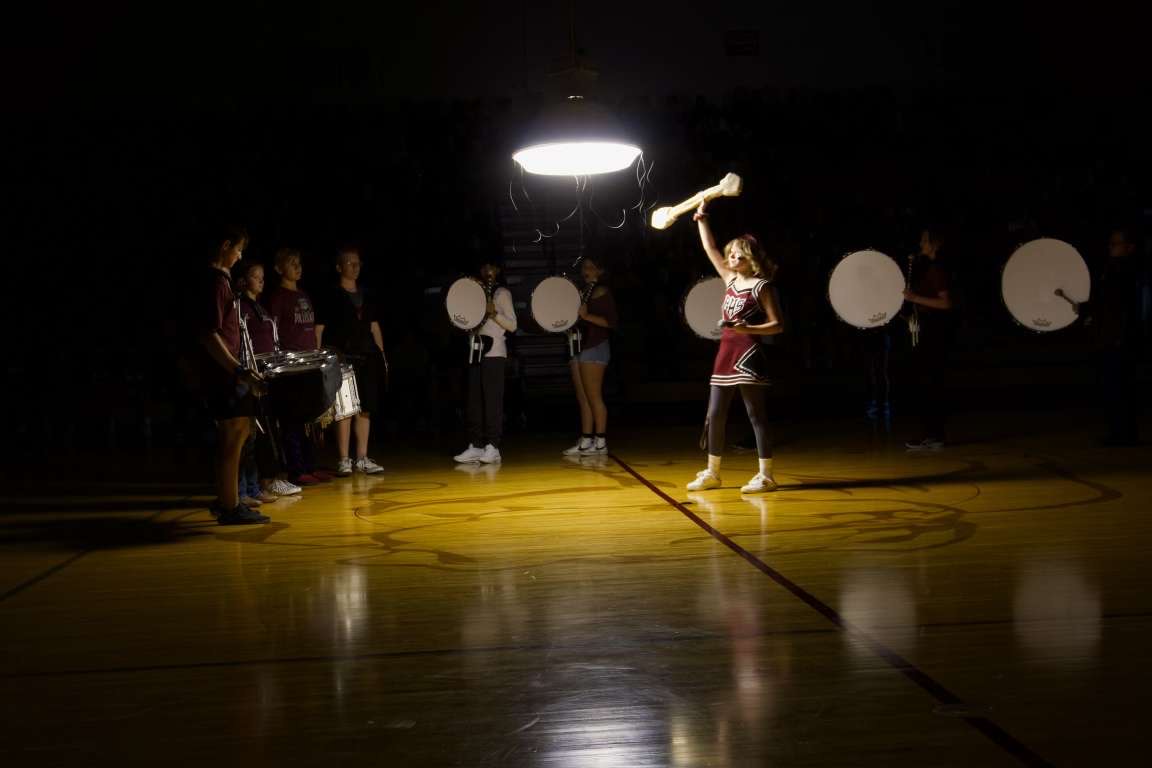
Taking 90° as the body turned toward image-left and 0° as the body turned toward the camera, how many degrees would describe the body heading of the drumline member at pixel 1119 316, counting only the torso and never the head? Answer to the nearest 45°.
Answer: approximately 90°

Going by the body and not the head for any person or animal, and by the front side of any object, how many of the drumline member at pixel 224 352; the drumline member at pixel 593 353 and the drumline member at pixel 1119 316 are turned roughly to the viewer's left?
2

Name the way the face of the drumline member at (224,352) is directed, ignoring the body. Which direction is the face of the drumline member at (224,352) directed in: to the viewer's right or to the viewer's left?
to the viewer's right

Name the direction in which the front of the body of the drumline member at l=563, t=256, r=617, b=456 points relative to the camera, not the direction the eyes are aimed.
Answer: to the viewer's left

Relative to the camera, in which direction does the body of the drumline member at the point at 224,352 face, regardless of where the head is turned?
to the viewer's right

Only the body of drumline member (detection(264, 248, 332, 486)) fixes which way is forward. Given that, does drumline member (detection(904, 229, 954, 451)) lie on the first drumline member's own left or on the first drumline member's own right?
on the first drumline member's own left

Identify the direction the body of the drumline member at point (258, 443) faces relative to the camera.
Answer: to the viewer's right

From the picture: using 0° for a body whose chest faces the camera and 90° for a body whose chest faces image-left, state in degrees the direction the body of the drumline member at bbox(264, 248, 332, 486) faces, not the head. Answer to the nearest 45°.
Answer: approximately 315°

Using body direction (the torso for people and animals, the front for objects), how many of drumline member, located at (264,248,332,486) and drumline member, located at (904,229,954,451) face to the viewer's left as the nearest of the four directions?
1

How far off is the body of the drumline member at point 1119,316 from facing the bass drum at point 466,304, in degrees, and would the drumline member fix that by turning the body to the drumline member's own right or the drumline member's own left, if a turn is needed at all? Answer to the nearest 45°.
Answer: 0° — they already face it

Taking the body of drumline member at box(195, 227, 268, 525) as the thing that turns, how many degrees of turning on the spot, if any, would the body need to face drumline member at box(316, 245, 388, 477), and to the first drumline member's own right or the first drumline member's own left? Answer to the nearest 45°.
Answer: approximately 45° to the first drumline member's own left

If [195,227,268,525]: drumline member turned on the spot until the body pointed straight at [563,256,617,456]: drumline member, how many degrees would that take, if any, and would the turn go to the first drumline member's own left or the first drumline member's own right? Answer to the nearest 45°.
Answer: approximately 45° to the first drumline member's own left

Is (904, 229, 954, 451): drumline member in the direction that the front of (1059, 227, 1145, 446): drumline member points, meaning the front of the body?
yes
